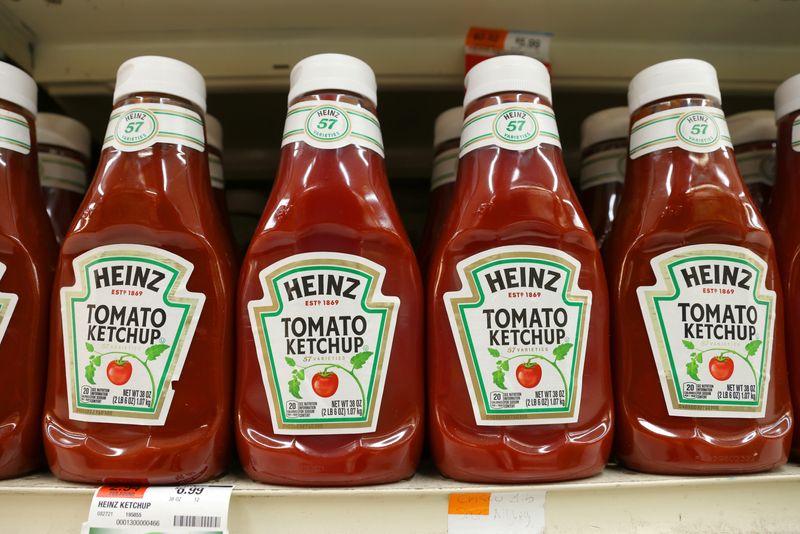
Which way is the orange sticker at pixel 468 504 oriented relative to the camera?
toward the camera

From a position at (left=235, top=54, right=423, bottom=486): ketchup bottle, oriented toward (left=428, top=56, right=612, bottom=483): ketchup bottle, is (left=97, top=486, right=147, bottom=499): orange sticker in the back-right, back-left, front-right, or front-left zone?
back-right

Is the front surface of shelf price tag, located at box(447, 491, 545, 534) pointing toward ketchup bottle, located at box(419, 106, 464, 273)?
no

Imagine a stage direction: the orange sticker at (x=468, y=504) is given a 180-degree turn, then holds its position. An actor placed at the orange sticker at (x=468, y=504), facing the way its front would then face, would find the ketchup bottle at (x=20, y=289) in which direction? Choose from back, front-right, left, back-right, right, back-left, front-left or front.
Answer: left

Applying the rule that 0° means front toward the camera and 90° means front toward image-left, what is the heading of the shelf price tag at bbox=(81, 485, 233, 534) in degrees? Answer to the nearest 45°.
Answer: approximately 0°

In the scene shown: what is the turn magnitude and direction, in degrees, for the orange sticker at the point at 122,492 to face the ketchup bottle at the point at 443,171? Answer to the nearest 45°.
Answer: approximately 135° to its left

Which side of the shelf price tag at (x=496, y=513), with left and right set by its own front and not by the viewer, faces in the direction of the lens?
front

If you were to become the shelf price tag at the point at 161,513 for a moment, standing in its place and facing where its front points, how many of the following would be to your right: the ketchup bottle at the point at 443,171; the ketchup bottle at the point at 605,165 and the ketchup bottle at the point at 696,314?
0
